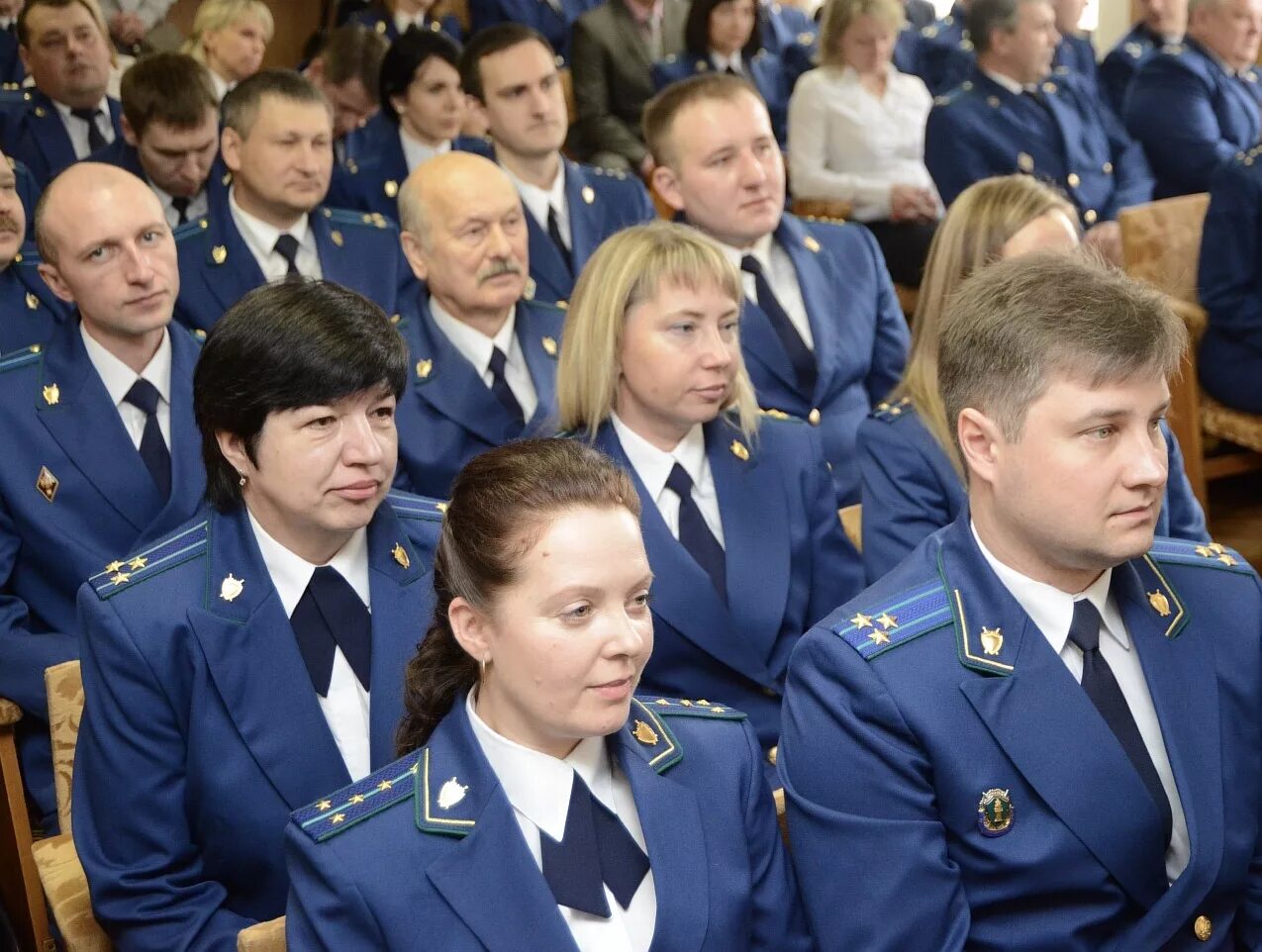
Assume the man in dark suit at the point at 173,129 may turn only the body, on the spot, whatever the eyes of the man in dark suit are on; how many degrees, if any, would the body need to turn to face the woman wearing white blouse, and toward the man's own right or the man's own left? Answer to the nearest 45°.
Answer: approximately 45° to the man's own left

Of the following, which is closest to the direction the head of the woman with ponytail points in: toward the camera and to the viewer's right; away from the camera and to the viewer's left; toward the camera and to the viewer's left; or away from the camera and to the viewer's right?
toward the camera and to the viewer's right

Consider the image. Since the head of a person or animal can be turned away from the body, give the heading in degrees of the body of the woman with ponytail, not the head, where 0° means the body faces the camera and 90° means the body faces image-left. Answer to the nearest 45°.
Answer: approximately 315°

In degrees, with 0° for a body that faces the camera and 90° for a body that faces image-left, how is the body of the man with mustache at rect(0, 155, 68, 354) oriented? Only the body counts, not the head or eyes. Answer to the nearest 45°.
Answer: approximately 315°

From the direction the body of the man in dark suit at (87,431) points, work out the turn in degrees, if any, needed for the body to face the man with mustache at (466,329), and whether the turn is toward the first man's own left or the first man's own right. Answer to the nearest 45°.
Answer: approximately 45° to the first man's own left

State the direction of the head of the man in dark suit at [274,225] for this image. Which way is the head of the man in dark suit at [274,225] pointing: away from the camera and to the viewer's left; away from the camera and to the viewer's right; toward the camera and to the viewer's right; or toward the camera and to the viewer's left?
toward the camera and to the viewer's right

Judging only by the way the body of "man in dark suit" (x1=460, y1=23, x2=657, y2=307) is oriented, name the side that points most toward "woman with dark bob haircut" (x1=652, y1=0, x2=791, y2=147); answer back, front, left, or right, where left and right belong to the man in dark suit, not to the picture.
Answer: left

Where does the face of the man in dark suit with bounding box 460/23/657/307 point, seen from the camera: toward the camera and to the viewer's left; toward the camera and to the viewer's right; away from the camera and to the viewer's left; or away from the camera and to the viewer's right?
toward the camera and to the viewer's right
